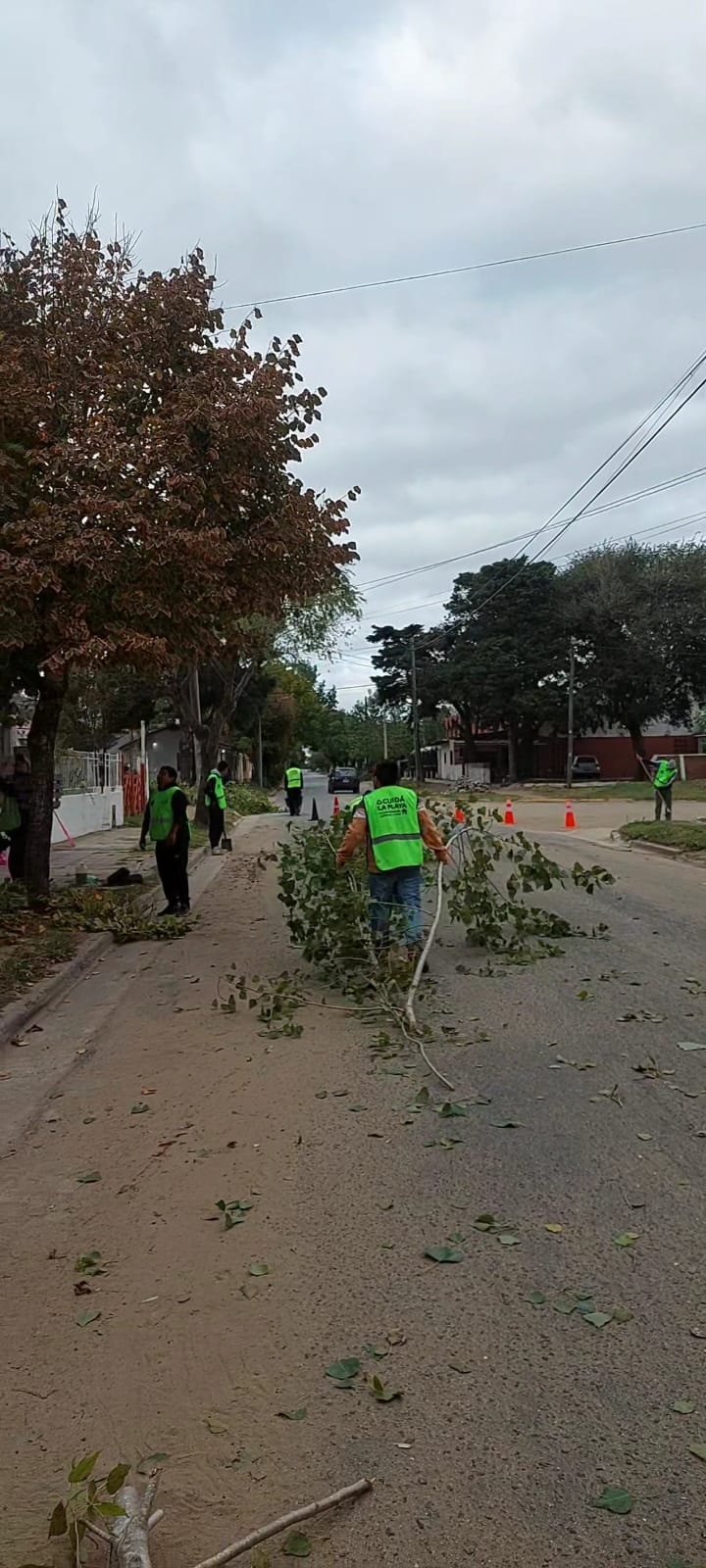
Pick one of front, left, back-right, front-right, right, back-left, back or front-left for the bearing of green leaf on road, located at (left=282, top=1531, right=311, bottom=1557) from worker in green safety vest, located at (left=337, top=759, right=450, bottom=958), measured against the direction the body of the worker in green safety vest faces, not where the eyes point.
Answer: back

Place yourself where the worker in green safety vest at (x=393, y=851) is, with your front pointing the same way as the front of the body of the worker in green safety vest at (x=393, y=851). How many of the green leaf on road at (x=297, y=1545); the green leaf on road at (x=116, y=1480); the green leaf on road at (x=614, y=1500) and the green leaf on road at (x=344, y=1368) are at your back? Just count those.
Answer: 4

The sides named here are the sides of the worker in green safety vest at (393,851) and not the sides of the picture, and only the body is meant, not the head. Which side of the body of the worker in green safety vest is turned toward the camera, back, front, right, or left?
back

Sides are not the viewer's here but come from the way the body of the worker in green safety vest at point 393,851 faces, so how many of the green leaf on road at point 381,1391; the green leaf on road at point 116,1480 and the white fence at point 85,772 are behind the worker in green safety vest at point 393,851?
2

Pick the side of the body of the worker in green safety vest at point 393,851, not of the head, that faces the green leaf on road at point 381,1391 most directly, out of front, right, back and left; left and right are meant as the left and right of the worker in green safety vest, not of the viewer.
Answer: back

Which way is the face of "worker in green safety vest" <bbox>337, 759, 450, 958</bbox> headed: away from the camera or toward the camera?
away from the camera
